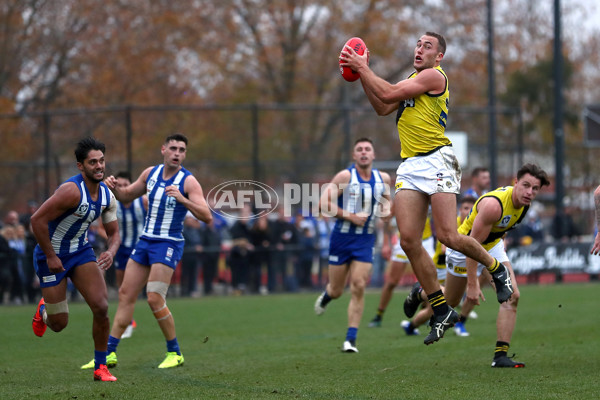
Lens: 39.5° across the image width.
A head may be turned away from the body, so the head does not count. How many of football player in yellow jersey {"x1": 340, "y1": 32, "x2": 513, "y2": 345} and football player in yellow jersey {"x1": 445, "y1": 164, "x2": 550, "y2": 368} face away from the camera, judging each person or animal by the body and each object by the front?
0

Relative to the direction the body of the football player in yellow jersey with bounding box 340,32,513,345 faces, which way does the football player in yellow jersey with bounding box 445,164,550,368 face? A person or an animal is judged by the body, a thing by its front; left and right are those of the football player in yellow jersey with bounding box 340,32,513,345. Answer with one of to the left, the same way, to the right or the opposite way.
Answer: to the left

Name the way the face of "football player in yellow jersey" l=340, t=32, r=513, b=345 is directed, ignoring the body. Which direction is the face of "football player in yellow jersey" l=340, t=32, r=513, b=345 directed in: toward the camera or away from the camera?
toward the camera

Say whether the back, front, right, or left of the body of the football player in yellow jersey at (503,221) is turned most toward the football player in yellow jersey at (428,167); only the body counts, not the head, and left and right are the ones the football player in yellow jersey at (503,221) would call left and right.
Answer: right

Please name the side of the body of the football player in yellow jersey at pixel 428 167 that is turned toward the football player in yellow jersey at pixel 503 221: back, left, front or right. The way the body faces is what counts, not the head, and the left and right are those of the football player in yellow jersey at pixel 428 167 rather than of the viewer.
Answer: back
